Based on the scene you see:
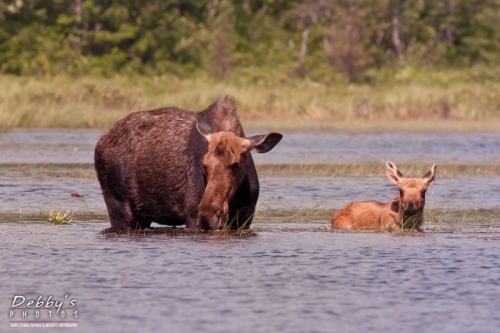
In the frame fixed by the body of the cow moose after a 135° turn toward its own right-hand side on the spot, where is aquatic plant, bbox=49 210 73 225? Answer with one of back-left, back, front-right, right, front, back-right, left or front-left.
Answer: front-right

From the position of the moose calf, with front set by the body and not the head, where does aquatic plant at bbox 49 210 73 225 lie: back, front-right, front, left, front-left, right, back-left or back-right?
back-right

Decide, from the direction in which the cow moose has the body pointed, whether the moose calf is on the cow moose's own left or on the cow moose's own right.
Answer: on the cow moose's own left

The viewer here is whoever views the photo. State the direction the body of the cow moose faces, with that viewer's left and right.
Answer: facing the viewer and to the right of the viewer

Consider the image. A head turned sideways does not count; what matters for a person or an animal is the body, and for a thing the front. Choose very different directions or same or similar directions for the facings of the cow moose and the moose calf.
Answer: same or similar directions

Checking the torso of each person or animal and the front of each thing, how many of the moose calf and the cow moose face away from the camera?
0

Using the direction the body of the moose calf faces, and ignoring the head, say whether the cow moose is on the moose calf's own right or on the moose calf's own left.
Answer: on the moose calf's own right
